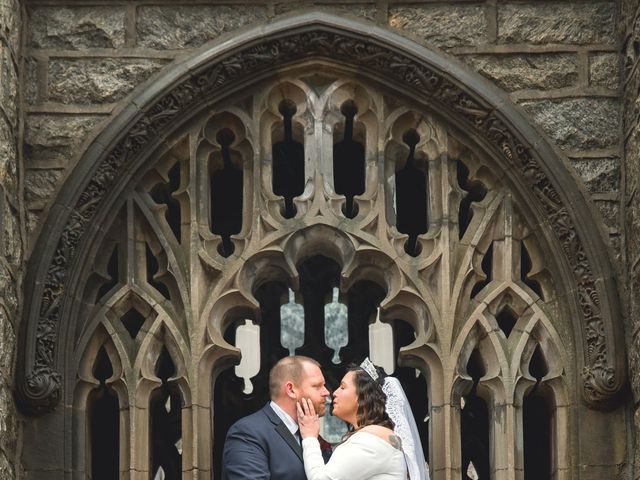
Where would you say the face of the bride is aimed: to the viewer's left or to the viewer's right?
to the viewer's left

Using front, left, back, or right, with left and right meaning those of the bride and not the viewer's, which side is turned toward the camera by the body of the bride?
left

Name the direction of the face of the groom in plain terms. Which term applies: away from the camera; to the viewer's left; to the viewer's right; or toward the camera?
to the viewer's right

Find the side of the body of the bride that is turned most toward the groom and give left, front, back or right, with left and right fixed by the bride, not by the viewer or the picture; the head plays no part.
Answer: front
